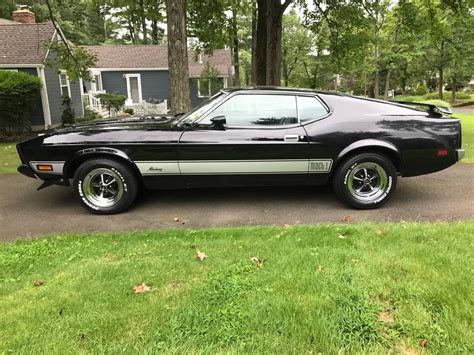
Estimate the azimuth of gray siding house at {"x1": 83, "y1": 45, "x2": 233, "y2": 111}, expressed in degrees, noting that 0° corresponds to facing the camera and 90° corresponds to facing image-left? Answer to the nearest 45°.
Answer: approximately 0°

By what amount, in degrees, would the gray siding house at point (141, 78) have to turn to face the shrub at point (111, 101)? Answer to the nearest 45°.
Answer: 0° — it already faces it

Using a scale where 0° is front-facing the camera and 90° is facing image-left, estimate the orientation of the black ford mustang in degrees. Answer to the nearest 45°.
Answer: approximately 90°

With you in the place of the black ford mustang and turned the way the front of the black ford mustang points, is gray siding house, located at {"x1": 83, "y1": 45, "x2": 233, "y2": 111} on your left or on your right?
on your right

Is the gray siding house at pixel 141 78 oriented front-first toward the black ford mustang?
yes

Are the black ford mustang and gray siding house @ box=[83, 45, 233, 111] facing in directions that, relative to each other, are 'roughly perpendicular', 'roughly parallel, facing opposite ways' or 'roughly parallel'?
roughly perpendicular

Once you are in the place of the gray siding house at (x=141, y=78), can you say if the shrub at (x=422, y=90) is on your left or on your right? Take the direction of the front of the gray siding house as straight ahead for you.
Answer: on your left

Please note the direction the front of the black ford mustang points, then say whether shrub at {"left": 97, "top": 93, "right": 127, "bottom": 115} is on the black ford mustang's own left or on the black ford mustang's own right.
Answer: on the black ford mustang's own right

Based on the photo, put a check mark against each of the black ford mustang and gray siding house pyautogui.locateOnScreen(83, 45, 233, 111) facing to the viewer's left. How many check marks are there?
1

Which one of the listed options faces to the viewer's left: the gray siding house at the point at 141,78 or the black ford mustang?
the black ford mustang

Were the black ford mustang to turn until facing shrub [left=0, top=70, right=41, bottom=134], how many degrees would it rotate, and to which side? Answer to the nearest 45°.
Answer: approximately 45° to its right
